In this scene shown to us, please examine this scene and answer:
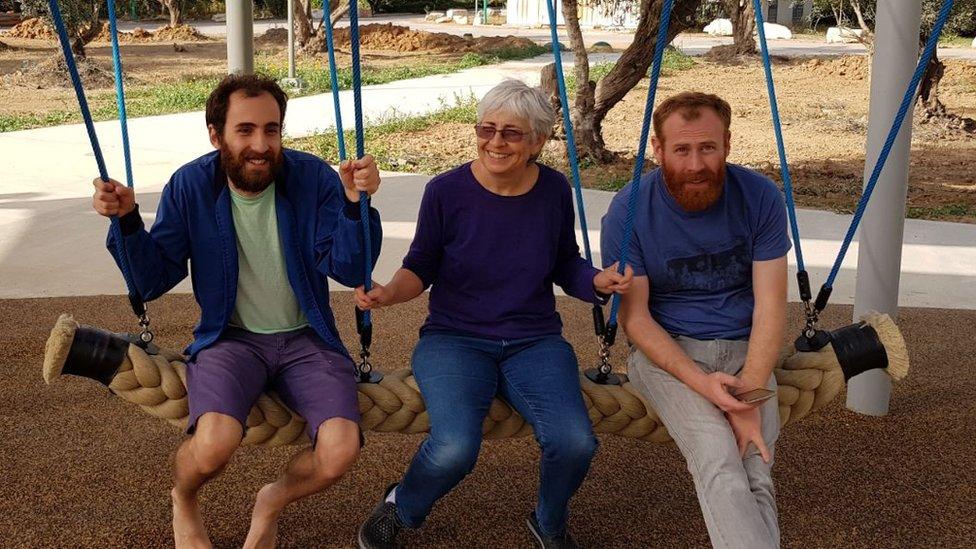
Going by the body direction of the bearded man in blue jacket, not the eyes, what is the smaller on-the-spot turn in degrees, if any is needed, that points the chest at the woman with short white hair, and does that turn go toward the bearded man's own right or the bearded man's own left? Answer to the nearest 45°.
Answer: approximately 90° to the bearded man's own left

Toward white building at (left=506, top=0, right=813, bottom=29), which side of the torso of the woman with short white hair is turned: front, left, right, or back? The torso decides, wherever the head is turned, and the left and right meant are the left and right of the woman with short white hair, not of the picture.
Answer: back

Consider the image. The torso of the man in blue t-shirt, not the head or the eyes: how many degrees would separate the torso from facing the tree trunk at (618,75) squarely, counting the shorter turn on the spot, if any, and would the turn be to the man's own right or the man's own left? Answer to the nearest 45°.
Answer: approximately 180°

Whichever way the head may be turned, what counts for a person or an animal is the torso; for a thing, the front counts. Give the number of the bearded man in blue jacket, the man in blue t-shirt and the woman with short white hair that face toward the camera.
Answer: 3

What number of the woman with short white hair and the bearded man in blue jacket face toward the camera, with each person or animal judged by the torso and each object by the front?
2

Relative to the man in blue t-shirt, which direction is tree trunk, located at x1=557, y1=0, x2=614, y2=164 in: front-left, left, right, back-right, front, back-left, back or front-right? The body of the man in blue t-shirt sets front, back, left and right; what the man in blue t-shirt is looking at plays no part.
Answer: back

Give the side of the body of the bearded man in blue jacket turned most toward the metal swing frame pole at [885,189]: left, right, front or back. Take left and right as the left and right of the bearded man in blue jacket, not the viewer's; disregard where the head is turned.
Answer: left

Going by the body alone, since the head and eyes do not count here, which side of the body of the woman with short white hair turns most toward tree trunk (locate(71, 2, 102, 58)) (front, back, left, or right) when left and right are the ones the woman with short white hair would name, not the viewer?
back

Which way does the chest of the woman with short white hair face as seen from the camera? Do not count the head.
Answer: toward the camera

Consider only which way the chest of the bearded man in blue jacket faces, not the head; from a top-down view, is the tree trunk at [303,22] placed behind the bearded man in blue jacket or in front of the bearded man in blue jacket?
behind

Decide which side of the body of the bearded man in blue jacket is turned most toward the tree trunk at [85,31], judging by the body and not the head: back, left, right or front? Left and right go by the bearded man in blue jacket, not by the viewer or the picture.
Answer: back

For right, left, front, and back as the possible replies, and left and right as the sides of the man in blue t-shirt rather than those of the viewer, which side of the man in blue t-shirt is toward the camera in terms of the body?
front
